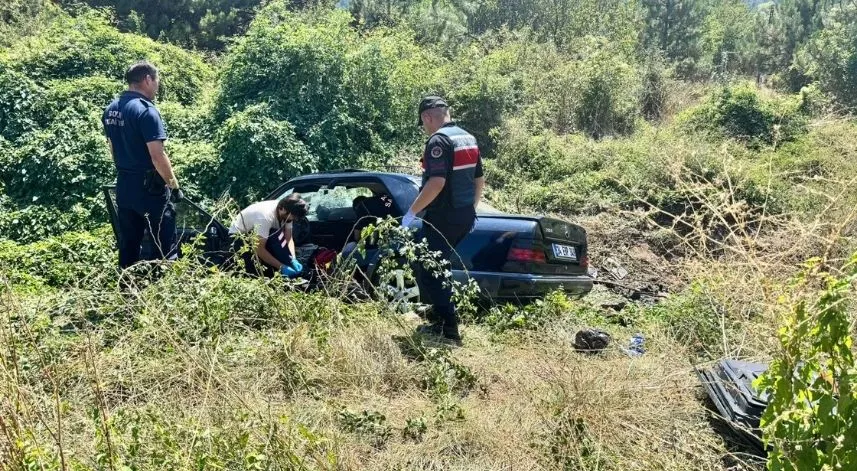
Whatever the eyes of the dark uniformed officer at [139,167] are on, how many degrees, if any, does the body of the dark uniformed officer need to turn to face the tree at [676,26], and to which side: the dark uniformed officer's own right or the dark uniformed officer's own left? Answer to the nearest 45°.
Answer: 0° — they already face it

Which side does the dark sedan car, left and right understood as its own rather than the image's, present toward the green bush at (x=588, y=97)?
right

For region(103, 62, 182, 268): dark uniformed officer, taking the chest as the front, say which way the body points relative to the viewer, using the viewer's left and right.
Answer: facing away from the viewer and to the right of the viewer

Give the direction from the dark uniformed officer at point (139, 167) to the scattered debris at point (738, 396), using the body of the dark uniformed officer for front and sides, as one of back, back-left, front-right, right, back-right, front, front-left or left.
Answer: right

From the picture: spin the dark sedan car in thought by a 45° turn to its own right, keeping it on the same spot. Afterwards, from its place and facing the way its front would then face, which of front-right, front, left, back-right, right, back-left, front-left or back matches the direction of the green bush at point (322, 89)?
front

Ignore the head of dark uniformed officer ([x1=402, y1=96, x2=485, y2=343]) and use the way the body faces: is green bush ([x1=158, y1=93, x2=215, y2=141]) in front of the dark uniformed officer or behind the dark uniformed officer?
in front

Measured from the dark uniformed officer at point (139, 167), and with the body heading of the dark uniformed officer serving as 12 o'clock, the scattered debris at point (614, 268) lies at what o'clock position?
The scattered debris is roughly at 1 o'clock from the dark uniformed officer.

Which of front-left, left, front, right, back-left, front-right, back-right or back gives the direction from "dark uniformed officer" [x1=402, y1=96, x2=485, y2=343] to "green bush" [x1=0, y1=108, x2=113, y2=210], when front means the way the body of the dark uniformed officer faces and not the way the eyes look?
front

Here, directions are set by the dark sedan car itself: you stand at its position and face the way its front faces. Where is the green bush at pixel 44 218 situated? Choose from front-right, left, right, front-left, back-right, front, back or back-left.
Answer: front

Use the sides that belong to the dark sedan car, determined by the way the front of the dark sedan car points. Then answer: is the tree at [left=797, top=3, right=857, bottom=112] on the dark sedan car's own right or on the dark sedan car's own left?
on the dark sedan car's own right

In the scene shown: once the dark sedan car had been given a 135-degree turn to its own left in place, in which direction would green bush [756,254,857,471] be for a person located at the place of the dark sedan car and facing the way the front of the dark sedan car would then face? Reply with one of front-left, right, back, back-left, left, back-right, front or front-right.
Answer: front

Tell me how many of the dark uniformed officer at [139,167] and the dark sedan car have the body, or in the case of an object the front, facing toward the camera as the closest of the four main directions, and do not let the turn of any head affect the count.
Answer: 0

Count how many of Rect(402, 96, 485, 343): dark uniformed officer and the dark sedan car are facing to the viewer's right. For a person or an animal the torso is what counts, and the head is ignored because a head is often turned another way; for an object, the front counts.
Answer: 0

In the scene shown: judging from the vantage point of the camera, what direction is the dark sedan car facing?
facing away from the viewer and to the left of the viewer

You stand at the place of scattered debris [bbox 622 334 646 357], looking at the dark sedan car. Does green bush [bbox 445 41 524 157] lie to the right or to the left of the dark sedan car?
right

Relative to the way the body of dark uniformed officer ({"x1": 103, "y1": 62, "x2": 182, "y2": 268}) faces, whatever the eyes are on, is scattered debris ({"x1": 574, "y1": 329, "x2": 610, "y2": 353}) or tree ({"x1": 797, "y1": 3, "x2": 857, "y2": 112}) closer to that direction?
the tree
